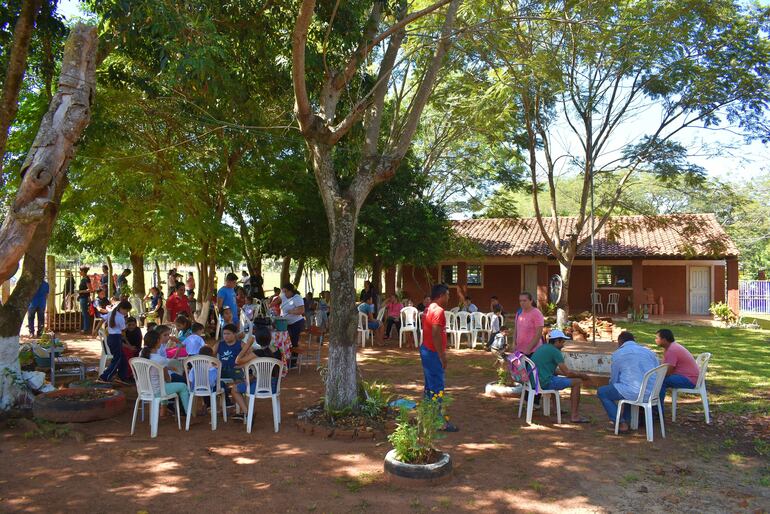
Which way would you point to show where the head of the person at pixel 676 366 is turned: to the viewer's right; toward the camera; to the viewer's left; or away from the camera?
to the viewer's left

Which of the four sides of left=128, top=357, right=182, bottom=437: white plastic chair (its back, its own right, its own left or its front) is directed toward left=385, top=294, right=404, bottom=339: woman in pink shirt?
front

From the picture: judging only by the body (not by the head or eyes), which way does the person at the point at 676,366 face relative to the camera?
to the viewer's left

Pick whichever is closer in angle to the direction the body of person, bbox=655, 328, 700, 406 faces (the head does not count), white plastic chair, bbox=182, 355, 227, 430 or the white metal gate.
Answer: the white plastic chair

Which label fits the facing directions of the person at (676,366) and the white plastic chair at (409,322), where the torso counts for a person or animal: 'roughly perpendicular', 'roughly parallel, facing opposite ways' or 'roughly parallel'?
roughly perpendicular

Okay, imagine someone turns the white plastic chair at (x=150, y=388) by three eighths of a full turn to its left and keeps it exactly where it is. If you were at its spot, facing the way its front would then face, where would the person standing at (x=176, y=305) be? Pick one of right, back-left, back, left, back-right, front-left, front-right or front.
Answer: right

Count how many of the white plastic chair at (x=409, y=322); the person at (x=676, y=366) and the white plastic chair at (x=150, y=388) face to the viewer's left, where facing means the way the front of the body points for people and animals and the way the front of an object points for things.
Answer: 1
